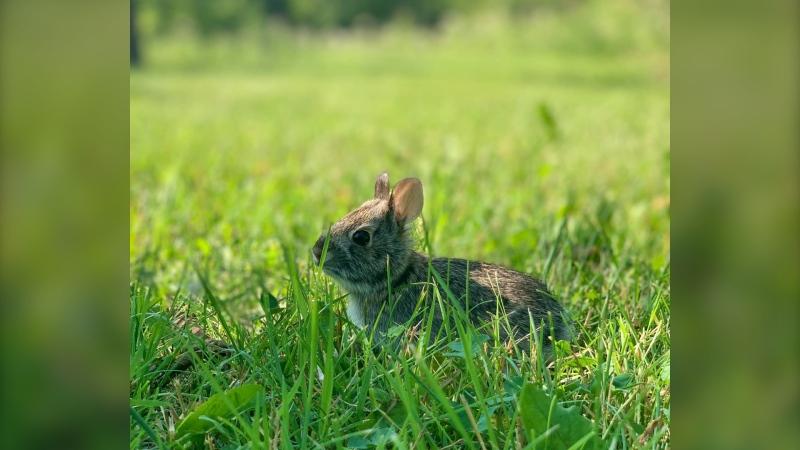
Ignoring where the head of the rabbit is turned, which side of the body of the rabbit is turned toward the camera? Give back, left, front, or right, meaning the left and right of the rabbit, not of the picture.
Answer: left

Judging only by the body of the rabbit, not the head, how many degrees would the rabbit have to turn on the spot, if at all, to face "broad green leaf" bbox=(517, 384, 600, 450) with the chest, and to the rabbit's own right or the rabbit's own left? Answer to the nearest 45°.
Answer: approximately 90° to the rabbit's own left

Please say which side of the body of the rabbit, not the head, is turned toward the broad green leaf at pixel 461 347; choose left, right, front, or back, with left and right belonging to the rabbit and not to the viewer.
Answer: left

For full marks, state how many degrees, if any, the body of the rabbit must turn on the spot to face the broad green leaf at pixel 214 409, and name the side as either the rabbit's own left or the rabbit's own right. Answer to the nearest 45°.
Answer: approximately 90° to the rabbit's own left

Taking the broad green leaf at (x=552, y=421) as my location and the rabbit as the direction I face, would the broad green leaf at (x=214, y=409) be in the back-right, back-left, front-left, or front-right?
front-left

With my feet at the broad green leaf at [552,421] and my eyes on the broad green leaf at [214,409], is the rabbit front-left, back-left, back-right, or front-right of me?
front-right
